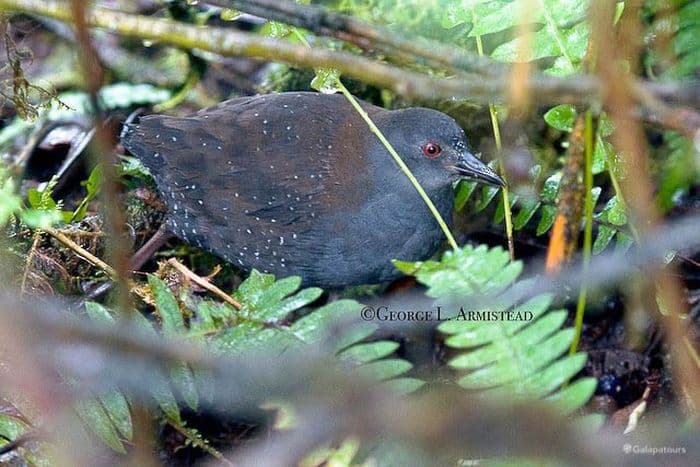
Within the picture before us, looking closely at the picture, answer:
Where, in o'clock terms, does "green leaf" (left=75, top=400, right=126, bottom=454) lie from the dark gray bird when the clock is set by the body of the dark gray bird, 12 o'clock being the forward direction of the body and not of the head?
The green leaf is roughly at 4 o'clock from the dark gray bird.

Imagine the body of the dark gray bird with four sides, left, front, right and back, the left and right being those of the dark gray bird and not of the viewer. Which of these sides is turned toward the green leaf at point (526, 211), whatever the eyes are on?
front

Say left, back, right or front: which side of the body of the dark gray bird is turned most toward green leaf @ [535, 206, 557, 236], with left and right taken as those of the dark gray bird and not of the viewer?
front

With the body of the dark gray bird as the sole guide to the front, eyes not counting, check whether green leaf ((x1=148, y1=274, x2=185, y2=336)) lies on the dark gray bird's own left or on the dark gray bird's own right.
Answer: on the dark gray bird's own right

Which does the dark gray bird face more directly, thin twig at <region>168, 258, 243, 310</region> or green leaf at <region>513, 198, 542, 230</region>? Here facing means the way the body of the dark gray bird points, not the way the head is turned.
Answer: the green leaf

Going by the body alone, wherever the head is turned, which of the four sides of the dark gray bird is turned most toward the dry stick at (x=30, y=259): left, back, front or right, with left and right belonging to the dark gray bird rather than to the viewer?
back

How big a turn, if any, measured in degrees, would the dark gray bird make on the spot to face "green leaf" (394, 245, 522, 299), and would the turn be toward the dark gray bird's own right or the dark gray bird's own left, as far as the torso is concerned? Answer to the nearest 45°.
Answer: approximately 90° to the dark gray bird's own right

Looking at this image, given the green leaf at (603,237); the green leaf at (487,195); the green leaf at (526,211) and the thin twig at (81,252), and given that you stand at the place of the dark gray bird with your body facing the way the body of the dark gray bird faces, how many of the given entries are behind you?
1

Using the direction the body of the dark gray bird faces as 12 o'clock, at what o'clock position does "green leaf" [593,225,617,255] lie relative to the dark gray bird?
The green leaf is roughly at 1 o'clock from the dark gray bird.

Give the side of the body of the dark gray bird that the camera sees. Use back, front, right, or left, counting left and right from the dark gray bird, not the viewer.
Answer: right
